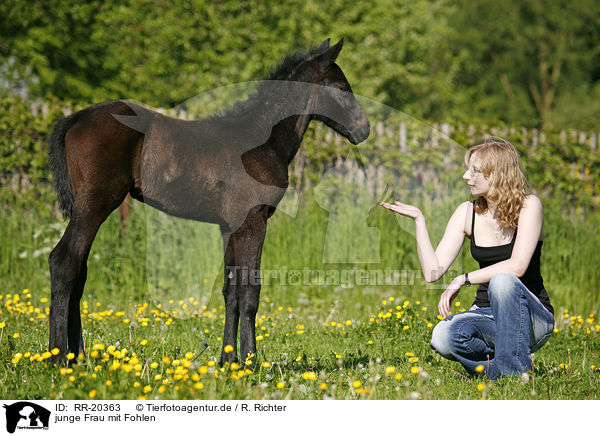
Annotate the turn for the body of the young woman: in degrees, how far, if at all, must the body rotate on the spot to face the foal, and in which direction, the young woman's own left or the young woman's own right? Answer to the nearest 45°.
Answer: approximately 45° to the young woman's own right

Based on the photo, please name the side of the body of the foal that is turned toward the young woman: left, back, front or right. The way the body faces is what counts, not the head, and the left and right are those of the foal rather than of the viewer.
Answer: front

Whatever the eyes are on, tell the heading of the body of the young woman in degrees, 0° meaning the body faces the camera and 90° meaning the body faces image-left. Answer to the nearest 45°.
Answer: approximately 45°

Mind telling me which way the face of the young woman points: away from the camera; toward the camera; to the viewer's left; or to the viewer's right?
to the viewer's left

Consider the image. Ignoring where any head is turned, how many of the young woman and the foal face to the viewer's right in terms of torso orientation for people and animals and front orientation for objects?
1

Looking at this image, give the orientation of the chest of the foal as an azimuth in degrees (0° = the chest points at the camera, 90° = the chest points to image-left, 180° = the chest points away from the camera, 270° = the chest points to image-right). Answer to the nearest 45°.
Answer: approximately 270°

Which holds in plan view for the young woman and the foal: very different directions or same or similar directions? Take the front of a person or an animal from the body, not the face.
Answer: very different directions
